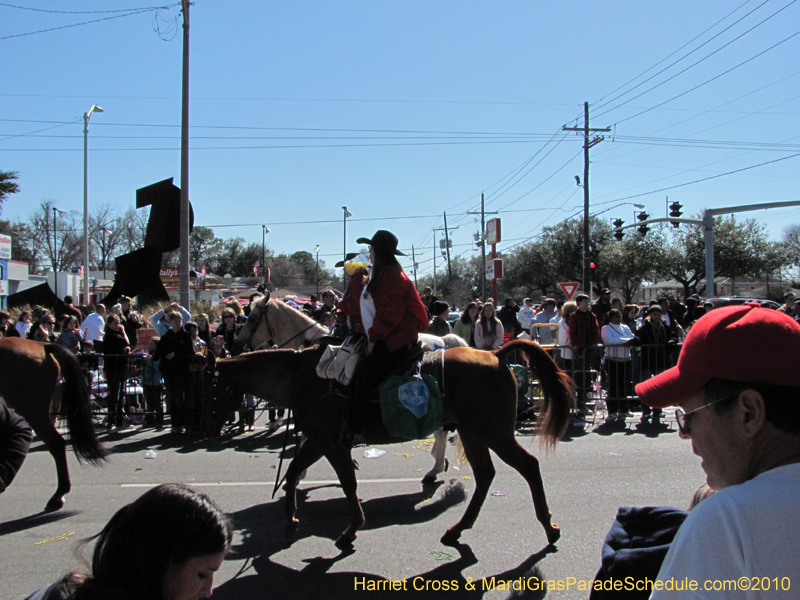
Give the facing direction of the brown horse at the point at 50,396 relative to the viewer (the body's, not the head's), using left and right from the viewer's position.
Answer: facing to the left of the viewer

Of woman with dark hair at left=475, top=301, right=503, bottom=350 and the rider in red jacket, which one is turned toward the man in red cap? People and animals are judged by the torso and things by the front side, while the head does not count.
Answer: the woman with dark hair

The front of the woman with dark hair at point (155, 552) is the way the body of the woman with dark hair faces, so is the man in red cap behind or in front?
in front

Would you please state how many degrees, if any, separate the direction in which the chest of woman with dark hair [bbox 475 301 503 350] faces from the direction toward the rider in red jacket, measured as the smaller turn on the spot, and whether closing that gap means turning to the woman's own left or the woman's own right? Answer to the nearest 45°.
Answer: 0° — they already face them

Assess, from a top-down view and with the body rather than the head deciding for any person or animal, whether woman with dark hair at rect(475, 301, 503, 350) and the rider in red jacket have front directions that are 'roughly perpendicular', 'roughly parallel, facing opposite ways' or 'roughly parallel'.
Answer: roughly perpendicular

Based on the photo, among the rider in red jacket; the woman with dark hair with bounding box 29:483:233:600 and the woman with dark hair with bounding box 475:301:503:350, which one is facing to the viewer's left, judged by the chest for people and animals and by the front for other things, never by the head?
the rider in red jacket

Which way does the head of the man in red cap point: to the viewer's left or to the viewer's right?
to the viewer's left

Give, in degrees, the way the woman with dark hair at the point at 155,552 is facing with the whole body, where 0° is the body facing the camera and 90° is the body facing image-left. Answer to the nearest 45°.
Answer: approximately 270°

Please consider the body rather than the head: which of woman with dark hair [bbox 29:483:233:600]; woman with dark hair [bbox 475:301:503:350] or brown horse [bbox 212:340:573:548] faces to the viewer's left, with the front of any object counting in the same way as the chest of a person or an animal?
the brown horse

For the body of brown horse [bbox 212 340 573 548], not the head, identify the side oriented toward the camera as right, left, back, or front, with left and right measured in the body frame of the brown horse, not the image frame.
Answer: left

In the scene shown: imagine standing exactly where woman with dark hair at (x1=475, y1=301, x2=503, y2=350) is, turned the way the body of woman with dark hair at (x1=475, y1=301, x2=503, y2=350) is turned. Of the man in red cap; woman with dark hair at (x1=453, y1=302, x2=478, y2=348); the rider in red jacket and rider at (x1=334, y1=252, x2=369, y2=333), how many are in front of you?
3
